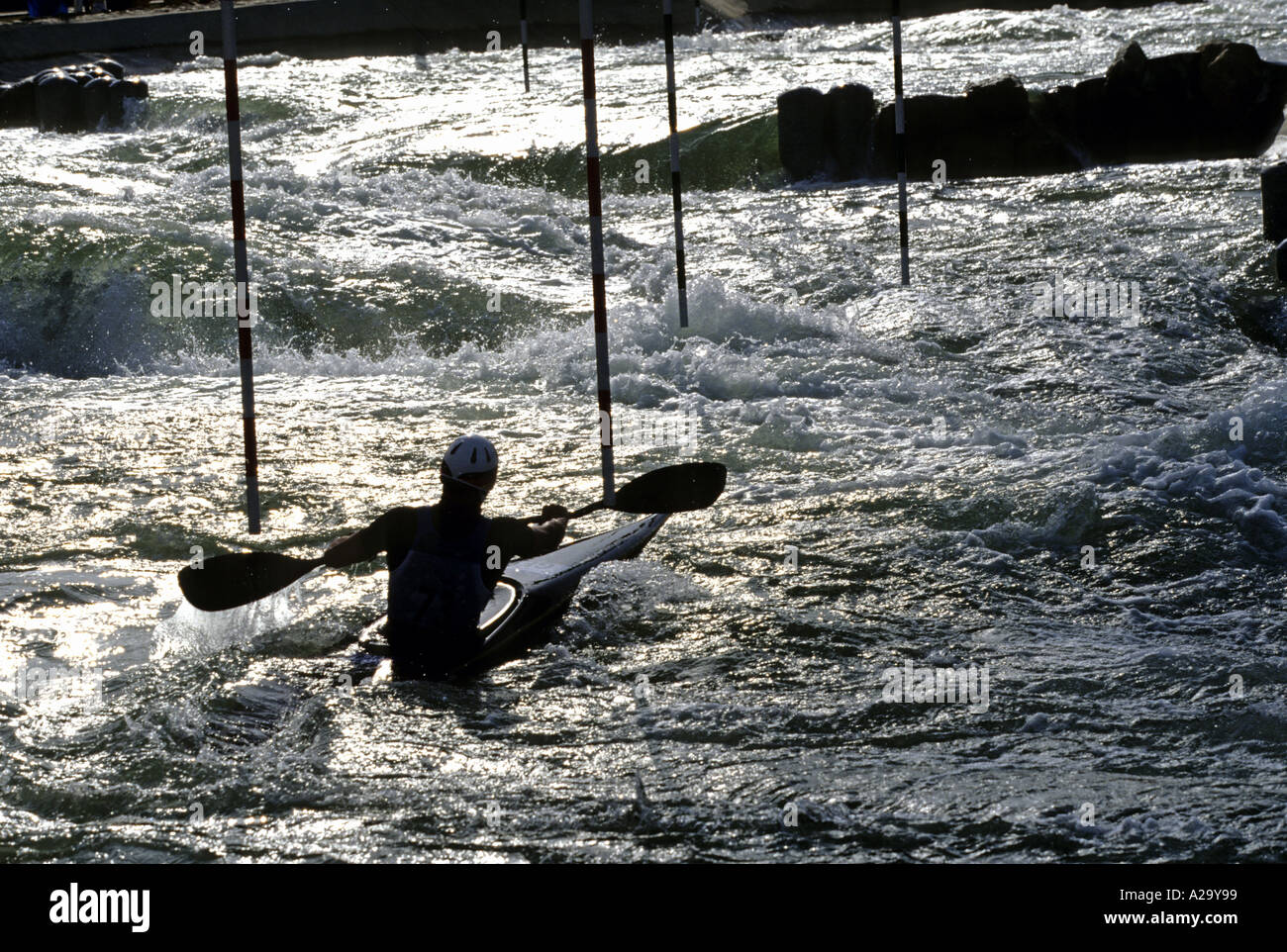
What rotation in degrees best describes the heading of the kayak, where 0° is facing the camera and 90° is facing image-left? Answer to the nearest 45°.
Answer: approximately 225°

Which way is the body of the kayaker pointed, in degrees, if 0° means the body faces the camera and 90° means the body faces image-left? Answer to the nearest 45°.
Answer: approximately 225°

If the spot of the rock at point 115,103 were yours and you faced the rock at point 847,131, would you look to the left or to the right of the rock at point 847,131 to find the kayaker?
right

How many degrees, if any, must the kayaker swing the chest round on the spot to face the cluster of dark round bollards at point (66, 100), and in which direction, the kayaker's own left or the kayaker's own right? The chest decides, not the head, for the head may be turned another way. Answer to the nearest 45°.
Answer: approximately 45° to the kayaker's own left

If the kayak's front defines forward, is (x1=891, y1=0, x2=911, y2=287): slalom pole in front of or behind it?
in front

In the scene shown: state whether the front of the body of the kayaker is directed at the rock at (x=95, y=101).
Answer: no

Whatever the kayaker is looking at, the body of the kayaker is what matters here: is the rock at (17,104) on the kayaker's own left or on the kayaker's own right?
on the kayaker's own left

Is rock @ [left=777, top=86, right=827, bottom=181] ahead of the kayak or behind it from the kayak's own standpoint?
ahead

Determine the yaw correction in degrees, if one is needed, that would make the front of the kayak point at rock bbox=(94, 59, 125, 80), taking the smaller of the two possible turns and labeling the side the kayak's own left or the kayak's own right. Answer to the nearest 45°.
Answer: approximately 45° to the kayak's own left
